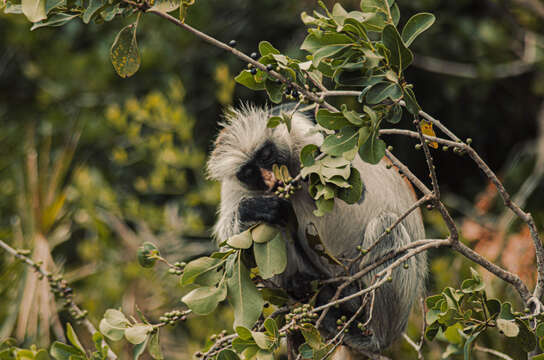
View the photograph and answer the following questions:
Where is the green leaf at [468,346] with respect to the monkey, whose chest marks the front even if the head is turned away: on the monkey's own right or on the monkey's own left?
on the monkey's own left

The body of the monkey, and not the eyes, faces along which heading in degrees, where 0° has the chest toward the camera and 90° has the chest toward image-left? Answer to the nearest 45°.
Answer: approximately 90°

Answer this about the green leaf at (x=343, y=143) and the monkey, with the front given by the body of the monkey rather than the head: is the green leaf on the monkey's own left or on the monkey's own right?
on the monkey's own left

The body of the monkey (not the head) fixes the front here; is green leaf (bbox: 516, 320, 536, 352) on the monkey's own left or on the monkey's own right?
on the monkey's own left

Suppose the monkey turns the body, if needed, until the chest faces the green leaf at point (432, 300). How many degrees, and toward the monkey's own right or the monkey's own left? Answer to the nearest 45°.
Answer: approximately 90° to the monkey's own left

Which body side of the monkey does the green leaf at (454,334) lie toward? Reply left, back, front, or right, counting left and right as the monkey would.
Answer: left
